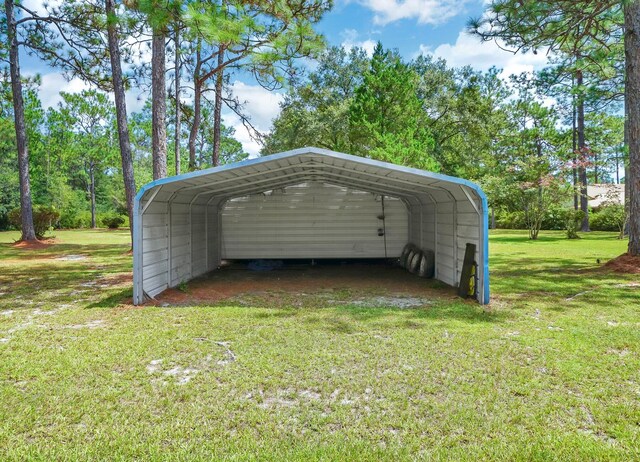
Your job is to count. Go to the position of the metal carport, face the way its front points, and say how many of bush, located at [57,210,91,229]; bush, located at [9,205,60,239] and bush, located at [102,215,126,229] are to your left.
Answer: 0

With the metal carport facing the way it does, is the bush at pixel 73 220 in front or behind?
behind

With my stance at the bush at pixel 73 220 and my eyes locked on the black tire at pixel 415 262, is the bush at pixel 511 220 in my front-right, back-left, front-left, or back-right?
front-left

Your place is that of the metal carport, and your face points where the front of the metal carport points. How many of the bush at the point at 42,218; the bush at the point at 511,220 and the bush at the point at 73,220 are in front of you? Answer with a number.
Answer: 0

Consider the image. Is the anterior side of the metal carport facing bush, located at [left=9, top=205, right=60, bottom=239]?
no

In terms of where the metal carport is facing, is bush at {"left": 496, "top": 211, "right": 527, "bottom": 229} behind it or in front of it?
behind

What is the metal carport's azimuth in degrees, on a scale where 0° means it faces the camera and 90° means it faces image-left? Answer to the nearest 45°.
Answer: approximately 0°

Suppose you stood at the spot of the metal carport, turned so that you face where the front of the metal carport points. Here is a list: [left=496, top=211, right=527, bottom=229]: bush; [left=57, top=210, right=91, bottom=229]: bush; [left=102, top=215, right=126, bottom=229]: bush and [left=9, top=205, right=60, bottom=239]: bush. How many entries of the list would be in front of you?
0

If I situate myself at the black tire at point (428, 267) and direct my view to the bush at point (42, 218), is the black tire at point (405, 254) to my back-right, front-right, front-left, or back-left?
front-right

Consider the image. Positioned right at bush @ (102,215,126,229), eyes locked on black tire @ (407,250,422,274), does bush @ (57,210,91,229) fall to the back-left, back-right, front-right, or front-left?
back-right

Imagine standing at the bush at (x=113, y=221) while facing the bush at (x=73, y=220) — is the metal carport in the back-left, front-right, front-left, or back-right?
back-left

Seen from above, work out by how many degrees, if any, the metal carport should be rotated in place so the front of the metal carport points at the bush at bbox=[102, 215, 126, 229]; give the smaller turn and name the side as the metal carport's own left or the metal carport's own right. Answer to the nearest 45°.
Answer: approximately 135° to the metal carport's own right
